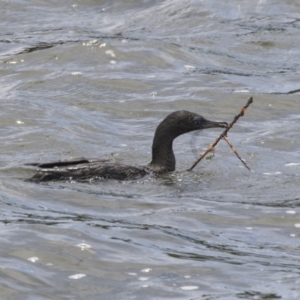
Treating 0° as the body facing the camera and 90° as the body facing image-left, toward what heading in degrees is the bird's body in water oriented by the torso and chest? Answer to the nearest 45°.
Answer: approximately 270°
